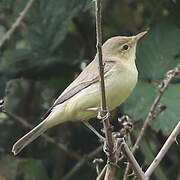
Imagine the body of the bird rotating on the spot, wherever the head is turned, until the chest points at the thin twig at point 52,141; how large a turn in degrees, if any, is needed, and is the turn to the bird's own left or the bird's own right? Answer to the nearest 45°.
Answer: approximately 135° to the bird's own left

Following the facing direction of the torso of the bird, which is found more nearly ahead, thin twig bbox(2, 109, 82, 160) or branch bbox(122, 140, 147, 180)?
the branch

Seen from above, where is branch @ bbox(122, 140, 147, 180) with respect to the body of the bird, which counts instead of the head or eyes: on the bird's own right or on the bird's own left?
on the bird's own right

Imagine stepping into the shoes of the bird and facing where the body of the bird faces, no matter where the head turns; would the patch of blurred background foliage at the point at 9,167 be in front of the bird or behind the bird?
behind

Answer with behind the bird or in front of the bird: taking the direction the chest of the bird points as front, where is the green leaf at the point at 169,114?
in front

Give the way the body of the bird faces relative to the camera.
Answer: to the viewer's right

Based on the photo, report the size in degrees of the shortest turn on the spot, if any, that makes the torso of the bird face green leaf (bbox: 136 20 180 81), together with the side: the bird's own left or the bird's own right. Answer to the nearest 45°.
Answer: approximately 45° to the bird's own left
